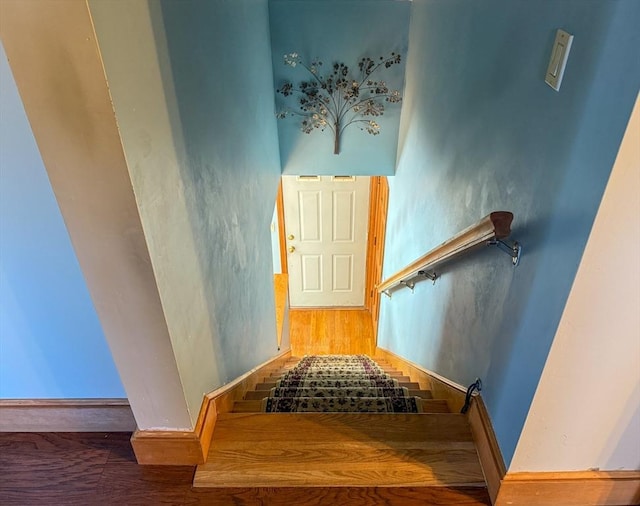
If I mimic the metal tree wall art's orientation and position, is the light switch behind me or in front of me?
in front

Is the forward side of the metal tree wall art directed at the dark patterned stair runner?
yes

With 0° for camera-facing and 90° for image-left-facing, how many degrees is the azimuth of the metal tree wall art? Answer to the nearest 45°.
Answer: approximately 0°

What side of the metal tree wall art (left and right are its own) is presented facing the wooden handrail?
front

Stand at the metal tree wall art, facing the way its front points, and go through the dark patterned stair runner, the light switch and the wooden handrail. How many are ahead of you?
3
